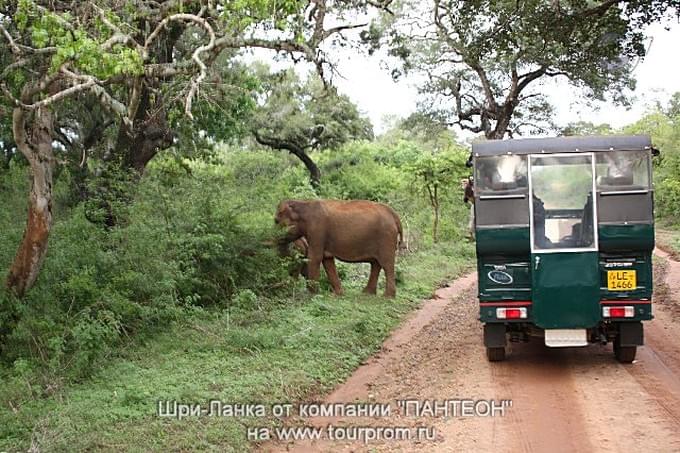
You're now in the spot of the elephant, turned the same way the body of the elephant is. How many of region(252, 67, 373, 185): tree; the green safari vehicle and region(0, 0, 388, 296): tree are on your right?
1

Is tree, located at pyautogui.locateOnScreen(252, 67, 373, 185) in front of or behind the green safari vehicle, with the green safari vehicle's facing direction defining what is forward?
in front

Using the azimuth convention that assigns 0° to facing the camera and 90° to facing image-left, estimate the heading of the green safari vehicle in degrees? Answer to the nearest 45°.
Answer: approximately 180°

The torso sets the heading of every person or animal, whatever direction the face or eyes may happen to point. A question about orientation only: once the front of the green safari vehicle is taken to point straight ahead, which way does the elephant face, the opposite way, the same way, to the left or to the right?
to the left

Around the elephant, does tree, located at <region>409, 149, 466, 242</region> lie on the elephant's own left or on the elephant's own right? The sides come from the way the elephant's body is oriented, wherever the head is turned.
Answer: on the elephant's own right

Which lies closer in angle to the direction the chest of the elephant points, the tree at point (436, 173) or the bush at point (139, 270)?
the bush

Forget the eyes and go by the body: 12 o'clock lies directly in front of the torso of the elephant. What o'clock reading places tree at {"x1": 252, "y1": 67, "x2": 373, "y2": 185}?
The tree is roughly at 3 o'clock from the elephant.

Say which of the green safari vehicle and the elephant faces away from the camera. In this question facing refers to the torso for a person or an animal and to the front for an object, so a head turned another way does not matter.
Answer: the green safari vehicle

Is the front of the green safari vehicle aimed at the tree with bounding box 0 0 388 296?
no

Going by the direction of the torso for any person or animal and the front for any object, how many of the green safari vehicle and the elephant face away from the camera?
1

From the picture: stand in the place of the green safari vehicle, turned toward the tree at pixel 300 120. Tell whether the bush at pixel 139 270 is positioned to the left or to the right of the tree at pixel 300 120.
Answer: left

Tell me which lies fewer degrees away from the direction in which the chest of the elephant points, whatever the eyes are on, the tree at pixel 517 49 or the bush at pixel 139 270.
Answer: the bush

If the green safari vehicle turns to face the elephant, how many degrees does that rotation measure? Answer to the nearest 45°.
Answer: approximately 45° to its left

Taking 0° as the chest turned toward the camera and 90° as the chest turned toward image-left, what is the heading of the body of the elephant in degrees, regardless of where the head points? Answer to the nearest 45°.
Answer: approximately 90°

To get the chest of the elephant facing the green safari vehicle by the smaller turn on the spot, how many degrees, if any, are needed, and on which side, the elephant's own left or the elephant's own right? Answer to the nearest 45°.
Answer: approximately 135° to the elephant's own left

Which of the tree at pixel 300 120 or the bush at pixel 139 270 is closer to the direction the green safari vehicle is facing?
the tree

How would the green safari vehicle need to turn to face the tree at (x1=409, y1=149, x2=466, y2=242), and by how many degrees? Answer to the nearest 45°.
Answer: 0° — it already faces it

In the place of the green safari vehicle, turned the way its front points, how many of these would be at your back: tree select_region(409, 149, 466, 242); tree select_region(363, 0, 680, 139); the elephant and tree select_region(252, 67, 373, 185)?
0

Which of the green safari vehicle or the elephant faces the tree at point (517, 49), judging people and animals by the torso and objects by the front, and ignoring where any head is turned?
the green safari vehicle
